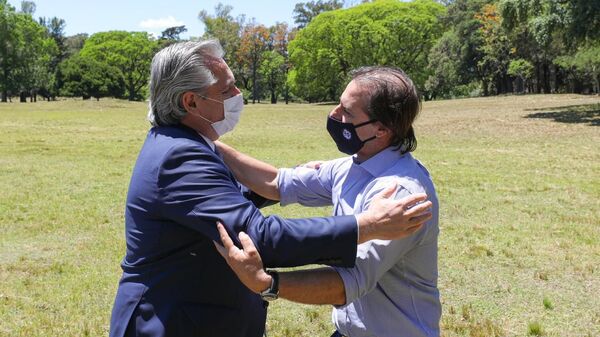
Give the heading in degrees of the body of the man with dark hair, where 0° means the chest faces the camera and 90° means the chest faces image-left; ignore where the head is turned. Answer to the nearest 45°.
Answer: approximately 90°

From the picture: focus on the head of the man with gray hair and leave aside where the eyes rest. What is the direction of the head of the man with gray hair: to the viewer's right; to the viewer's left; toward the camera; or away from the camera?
to the viewer's right
